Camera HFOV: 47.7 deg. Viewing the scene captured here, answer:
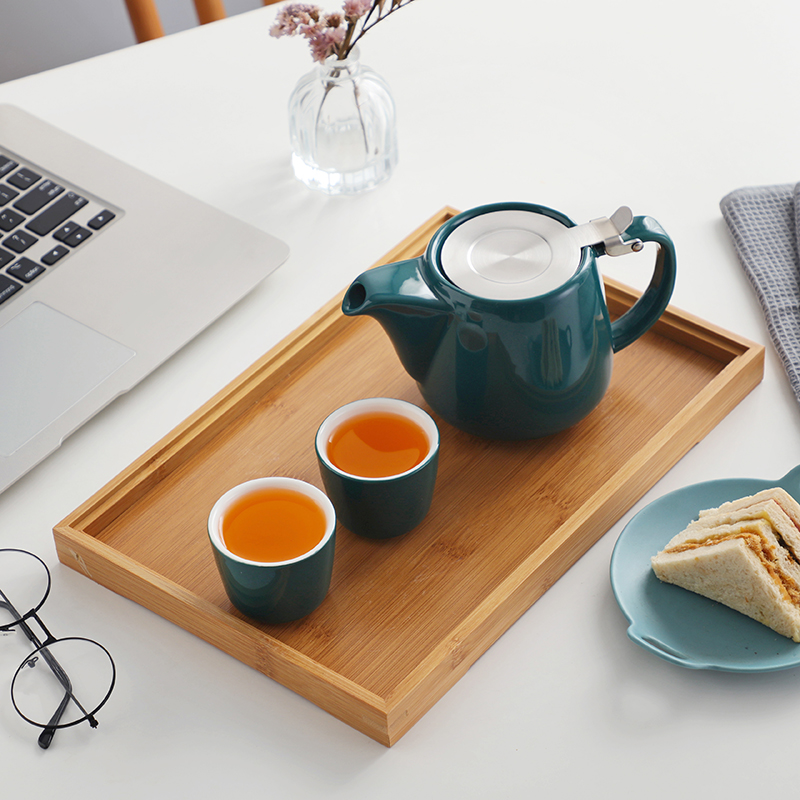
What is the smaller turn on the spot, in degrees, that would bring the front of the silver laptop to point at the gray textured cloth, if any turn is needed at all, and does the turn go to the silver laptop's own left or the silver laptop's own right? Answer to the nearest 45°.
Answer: approximately 45° to the silver laptop's own left

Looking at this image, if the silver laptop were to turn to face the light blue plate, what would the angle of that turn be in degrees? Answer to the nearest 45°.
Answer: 0° — it already faces it

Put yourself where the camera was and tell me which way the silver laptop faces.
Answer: facing the viewer and to the right of the viewer
